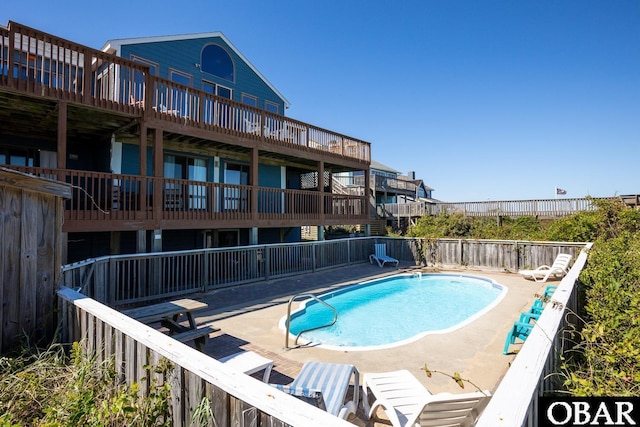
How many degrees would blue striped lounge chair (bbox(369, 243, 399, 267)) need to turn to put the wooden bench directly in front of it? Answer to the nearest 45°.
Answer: approximately 45° to its right

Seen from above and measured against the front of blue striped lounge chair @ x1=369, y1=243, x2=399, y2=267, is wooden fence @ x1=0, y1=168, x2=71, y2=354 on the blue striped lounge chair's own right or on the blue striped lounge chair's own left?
on the blue striped lounge chair's own right

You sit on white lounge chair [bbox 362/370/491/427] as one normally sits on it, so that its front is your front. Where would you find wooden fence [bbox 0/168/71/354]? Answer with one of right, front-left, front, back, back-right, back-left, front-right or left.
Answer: front-left

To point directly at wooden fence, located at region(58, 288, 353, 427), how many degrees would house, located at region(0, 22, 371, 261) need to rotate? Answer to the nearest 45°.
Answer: approximately 45° to its right

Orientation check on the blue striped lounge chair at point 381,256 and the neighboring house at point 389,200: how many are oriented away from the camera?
0

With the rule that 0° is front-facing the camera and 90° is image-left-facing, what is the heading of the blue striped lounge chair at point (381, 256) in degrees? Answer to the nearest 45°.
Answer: approximately 315°

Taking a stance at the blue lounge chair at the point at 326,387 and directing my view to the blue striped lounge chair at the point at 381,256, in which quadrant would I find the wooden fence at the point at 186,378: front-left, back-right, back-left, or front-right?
back-left

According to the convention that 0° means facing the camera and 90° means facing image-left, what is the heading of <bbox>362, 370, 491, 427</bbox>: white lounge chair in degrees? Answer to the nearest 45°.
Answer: approximately 135°

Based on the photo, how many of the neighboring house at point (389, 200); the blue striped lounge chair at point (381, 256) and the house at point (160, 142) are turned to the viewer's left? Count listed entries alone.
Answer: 0

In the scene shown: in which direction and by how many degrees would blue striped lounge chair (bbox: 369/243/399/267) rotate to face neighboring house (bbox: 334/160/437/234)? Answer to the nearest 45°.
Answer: approximately 135° to its left

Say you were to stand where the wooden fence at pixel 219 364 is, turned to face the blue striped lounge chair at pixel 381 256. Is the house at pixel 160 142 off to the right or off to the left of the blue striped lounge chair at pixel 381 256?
left

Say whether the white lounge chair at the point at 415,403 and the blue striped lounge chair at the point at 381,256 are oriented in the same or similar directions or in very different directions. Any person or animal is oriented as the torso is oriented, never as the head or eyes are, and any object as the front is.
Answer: very different directions

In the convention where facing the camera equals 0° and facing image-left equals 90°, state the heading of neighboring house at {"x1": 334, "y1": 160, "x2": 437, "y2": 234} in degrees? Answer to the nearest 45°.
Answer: approximately 315°

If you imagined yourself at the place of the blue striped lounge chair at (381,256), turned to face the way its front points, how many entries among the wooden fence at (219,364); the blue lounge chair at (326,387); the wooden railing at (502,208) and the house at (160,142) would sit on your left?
1

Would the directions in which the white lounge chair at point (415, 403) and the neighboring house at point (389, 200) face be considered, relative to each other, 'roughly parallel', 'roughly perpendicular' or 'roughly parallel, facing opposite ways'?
roughly parallel, facing opposite ways

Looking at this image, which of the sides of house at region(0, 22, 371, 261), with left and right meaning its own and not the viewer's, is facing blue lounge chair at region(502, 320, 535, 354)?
front
